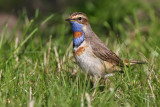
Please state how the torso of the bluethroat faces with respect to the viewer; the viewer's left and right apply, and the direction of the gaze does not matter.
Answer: facing to the left of the viewer
